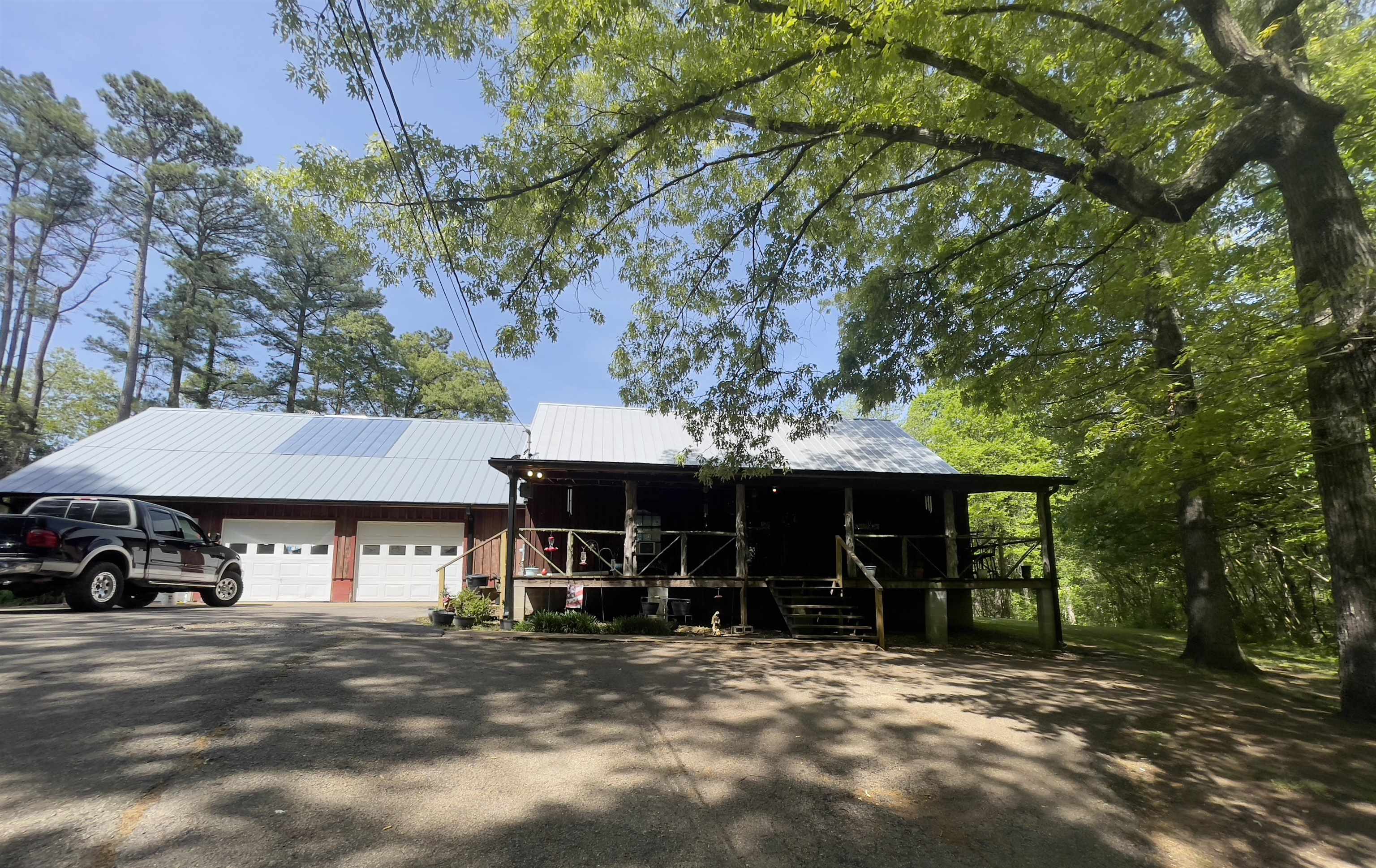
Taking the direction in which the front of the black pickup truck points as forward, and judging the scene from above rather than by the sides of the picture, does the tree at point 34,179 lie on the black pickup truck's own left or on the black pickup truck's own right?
on the black pickup truck's own left

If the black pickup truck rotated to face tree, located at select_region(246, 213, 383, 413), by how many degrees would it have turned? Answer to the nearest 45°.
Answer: approximately 45° to its left

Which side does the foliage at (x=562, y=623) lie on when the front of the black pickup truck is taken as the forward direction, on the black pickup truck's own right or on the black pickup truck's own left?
on the black pickup truck's own right

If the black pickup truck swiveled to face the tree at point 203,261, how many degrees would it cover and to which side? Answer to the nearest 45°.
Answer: approximately 45° to its left

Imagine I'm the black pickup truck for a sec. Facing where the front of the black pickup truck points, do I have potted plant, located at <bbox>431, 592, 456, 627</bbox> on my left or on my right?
on my right

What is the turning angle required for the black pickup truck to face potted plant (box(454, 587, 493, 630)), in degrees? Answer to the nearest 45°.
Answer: approximately 45° to its right

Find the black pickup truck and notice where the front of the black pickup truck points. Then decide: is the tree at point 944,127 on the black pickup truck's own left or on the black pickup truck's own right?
on the black pickup truck's own right

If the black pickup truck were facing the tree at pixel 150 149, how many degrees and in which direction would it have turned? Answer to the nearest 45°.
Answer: approximately 45° to its left

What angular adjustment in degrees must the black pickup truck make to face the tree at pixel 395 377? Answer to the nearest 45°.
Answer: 0° — it already faces it

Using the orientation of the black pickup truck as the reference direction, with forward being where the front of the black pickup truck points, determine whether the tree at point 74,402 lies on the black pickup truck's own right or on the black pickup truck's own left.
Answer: on the black pickup truck's own left

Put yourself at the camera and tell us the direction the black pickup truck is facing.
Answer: facing away from the viewer and to the right of the viewer
